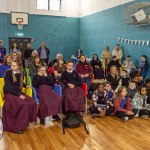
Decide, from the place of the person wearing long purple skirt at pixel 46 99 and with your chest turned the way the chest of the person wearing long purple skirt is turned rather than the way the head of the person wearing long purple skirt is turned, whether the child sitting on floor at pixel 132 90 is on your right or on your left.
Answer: on your left

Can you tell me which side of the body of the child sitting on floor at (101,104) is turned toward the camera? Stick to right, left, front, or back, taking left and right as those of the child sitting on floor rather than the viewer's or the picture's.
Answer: front

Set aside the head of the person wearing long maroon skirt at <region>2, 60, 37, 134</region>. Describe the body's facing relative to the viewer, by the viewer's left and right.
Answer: facing the viewer and to the right of the viewer

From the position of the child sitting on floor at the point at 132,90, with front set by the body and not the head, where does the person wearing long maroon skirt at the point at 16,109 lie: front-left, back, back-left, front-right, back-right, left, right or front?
front-right

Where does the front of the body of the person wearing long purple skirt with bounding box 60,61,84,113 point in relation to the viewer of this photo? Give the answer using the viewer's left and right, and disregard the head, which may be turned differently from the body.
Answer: facing the viewer

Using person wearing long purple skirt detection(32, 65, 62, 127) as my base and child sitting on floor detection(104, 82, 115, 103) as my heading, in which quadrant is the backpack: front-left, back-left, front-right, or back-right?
front-right

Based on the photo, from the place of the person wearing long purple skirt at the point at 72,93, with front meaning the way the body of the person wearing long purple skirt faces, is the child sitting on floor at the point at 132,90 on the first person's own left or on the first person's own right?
on the first person's own left

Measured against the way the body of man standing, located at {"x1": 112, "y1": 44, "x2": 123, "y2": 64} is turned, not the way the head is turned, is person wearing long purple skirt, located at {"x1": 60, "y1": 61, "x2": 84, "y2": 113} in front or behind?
in front

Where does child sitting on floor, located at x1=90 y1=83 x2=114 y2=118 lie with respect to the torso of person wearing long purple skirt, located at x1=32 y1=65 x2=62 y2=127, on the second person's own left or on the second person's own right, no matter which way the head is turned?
on the second person's own left

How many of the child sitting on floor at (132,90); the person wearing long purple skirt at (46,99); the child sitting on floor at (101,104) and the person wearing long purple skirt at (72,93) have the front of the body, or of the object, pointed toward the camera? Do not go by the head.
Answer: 4

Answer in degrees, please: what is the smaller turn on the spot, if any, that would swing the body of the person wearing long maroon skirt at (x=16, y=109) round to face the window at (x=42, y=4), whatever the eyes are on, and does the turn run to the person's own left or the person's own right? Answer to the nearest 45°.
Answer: approximately 135° to the person's own left

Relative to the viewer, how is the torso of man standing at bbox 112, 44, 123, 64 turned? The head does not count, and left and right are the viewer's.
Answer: facing the viewer and to the left of the viewer

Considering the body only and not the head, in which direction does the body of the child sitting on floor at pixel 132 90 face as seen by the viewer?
toward the camera
